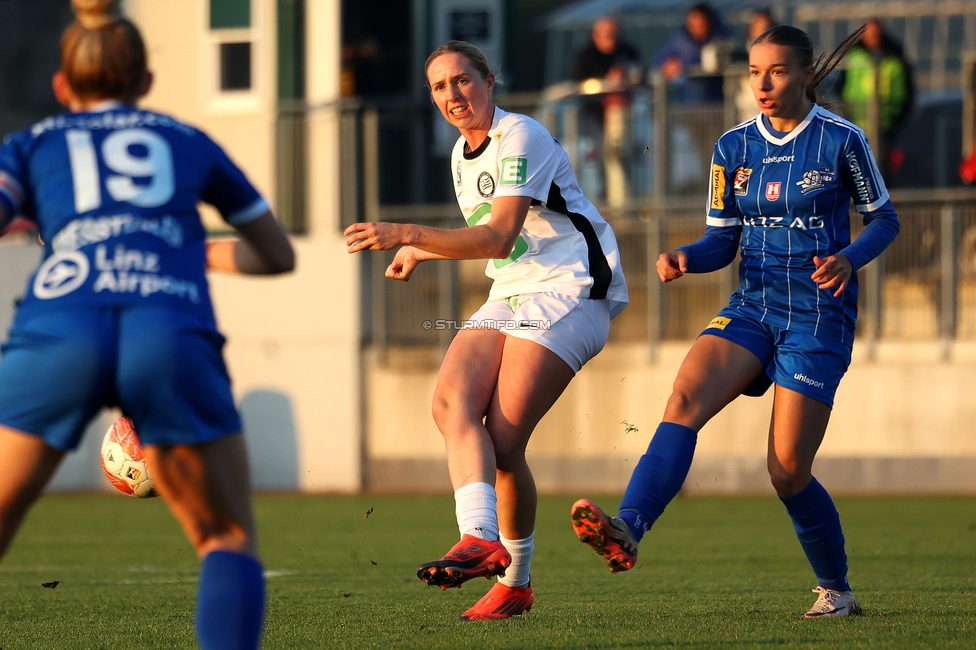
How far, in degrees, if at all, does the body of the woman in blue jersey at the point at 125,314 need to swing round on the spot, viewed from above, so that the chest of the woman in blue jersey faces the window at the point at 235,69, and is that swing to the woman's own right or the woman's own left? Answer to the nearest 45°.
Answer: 0° — they already face it

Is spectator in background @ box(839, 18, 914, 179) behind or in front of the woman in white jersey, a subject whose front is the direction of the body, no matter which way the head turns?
behind

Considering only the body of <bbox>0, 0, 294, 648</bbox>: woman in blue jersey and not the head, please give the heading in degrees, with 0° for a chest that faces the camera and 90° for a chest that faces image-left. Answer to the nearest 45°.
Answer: approximately 180°

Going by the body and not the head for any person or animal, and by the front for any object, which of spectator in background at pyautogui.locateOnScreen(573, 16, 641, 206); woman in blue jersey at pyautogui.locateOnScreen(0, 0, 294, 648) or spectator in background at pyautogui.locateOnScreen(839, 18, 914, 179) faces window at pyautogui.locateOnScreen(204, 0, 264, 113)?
the woman in blue jersey

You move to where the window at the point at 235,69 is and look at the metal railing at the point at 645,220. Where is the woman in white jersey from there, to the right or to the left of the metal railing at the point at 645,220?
right

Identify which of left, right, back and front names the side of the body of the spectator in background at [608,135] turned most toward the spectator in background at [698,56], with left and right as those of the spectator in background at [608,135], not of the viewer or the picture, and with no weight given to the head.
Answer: left

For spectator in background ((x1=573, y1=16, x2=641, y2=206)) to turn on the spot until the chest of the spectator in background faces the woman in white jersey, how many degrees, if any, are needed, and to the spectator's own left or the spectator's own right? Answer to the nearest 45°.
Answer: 0° — they already face them

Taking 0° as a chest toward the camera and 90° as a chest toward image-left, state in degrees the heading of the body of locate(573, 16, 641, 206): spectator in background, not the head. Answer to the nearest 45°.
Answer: approximately 0°

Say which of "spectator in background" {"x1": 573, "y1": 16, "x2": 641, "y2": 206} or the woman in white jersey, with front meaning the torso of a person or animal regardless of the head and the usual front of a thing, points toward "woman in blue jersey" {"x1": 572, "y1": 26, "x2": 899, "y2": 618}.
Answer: the spectator in background

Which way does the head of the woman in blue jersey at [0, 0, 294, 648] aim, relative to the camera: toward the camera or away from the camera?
away from the camera

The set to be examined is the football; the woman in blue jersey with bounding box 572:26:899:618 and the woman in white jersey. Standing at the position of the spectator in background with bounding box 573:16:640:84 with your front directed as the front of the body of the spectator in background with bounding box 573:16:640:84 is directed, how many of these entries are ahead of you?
3

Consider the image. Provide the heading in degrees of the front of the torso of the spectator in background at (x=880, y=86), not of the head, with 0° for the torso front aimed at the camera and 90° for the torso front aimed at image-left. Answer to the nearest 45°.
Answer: approximately 0°
